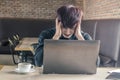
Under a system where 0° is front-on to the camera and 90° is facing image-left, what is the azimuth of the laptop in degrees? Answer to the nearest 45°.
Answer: approximately 180°
